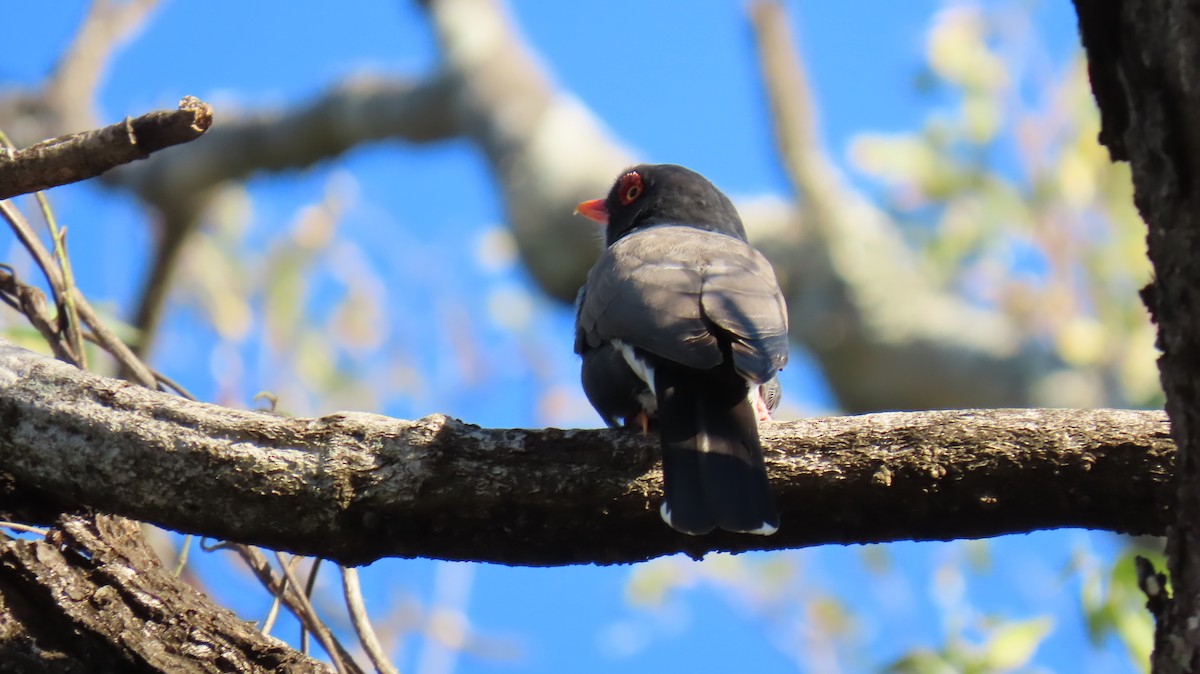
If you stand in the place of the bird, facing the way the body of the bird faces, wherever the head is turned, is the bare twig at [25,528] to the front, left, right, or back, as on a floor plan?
left

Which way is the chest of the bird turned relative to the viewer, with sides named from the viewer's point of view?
facing away from the viewer and to the left of the viewer

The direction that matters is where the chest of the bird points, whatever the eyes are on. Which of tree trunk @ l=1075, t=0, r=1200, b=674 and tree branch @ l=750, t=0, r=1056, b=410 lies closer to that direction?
the tree branch

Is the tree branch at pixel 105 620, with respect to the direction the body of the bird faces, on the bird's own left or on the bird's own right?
on the bird's own left

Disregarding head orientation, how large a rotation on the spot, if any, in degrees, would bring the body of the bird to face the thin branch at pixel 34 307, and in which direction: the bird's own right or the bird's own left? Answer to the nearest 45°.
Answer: approximately 45° to the bird's own left

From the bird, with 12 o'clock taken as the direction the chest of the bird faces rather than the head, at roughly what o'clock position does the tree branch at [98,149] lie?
The tree branch is roughly at 9 o'clock from the bird.
